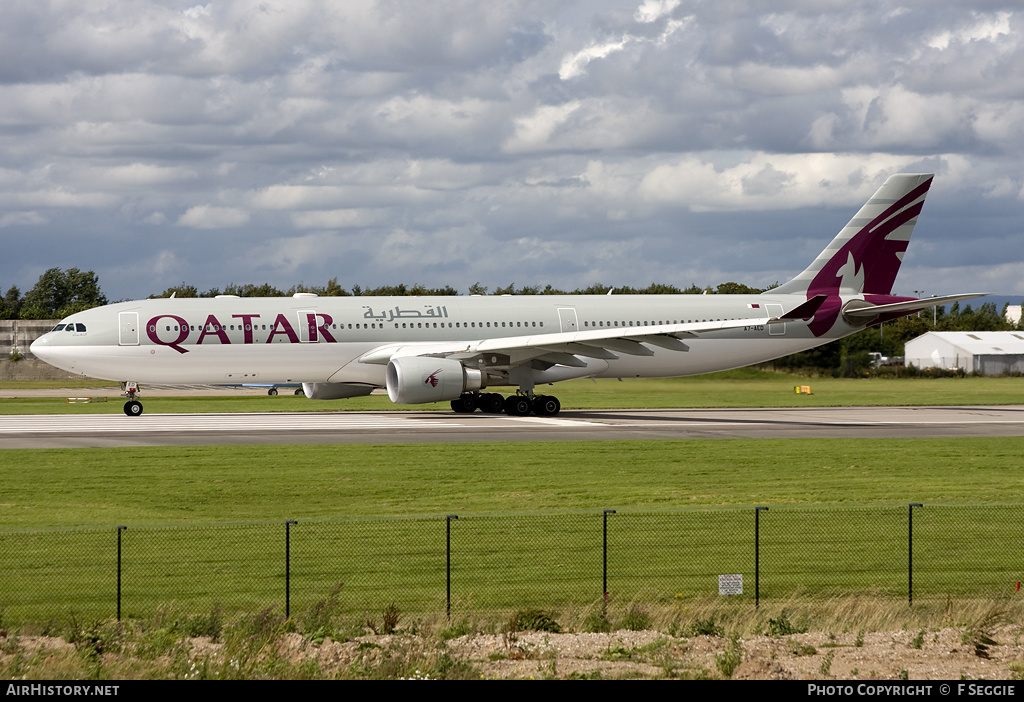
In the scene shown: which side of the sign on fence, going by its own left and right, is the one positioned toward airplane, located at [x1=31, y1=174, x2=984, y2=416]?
back

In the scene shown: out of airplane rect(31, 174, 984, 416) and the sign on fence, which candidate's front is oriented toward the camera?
the sign on fence

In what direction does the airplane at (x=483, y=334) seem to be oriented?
to the viewer's left

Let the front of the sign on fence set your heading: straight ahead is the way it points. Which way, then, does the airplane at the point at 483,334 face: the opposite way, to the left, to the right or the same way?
to the right

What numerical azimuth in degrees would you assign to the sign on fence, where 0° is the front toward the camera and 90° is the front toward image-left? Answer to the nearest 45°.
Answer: approximately 0°

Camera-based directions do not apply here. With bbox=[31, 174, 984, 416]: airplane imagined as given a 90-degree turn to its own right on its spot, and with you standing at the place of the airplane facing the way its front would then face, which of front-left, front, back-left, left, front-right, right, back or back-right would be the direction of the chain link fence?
back

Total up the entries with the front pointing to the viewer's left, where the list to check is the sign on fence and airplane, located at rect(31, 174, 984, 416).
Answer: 1

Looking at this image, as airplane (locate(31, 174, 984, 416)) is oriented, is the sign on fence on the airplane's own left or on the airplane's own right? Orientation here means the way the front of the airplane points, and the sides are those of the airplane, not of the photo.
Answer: on the airplane's own left
